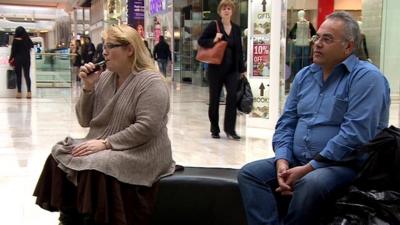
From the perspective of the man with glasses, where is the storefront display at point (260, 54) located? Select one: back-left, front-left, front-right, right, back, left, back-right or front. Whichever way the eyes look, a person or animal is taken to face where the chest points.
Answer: back-right

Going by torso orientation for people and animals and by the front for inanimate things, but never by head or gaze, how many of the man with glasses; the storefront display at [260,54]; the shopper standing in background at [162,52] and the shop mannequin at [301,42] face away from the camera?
1

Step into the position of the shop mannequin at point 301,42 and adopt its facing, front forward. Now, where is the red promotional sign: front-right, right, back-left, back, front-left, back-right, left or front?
front

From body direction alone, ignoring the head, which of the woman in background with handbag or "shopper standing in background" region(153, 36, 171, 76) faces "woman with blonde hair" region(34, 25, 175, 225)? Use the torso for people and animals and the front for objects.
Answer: the woman in background with handbag

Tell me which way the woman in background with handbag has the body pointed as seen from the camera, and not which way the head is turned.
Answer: toward the camera

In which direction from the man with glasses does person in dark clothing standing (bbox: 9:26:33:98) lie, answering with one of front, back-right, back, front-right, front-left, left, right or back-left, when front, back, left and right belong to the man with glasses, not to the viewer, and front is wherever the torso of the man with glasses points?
right

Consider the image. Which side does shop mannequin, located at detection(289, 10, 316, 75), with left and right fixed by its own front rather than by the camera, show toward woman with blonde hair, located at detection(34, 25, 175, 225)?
front

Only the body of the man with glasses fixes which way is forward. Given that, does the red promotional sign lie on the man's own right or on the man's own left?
on the man's own right

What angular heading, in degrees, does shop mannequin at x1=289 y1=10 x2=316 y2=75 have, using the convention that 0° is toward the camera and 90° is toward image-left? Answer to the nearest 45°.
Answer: approximately 0°

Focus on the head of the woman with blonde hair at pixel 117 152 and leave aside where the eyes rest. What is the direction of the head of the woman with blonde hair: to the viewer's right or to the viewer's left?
to the viewer's left
